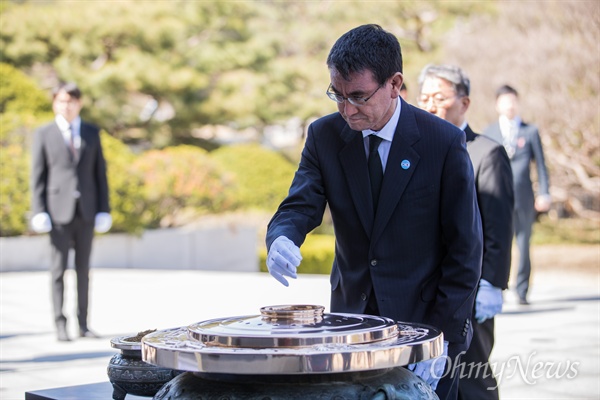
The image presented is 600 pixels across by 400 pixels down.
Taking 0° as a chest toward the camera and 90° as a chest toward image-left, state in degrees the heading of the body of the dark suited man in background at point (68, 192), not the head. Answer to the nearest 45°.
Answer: approximately 0°

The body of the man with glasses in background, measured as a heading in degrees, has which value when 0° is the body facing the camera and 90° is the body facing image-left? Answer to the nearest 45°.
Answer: approximately 45°

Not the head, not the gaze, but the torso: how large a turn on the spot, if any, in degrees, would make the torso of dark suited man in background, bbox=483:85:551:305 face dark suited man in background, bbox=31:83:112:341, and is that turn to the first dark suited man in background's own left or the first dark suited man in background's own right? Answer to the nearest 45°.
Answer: approximately 45° to the first dark suited man in background's own right

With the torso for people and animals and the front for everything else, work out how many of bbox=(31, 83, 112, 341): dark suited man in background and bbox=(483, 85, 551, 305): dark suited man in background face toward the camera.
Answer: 2

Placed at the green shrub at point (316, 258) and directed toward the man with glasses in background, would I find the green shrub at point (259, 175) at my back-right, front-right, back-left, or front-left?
back-right

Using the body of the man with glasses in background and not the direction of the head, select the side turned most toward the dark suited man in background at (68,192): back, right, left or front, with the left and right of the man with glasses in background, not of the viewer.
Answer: right

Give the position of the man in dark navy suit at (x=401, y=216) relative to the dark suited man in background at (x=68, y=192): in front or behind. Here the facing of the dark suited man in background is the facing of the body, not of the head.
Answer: in front

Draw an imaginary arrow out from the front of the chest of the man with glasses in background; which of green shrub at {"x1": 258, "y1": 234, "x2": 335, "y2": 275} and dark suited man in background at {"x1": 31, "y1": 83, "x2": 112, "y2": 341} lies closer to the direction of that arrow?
the dark suited man in background

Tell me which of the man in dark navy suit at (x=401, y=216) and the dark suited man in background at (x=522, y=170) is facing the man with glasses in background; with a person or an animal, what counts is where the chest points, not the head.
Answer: the dark suited man in background

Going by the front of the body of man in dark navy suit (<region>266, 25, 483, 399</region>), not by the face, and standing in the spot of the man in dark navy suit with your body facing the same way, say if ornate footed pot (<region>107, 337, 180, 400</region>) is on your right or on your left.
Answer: on your right

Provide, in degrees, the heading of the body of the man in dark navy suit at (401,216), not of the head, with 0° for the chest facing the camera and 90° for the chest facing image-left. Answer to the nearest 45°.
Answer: approximately 45°
